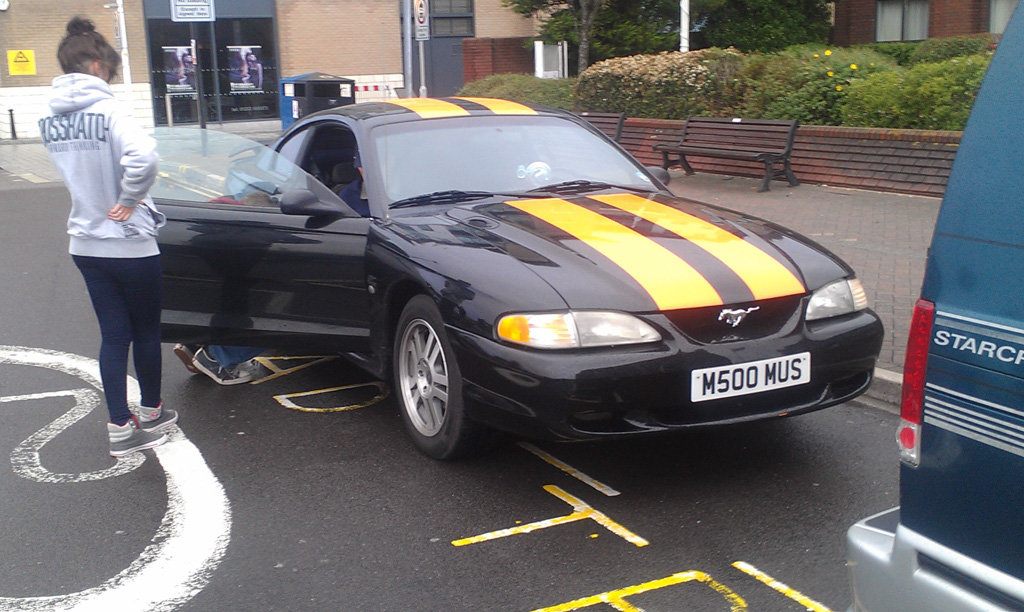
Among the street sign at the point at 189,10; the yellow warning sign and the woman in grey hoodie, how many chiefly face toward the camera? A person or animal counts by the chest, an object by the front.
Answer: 2

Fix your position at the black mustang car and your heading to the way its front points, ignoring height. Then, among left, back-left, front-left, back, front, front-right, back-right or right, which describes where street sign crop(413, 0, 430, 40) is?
back-left

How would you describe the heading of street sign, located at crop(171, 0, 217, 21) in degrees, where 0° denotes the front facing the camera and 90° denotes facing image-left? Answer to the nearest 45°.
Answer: approximately 0°

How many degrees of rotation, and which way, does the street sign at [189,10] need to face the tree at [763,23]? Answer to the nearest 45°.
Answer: approximately 90° to its left

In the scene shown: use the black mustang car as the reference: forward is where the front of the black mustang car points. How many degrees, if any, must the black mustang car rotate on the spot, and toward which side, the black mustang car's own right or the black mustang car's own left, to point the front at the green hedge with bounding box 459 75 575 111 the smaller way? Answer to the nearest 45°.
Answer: approximately 135° to the black mustang car's own left

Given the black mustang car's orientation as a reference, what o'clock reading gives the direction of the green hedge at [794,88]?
The green hedge is roughly at 8 o'clock from the black mustang car.

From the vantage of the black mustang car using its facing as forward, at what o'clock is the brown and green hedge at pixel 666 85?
The brown and green hedge is roughly at 8 o'clock from the black mustang car.

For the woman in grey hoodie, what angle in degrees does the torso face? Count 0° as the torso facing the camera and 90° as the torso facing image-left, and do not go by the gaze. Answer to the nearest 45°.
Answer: approximately 225°

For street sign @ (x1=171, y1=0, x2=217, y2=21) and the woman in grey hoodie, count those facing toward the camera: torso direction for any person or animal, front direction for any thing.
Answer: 1

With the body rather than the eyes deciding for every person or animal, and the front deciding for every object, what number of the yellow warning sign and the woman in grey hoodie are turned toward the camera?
1

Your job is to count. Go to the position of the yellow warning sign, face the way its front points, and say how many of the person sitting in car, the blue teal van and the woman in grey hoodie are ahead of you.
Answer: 3

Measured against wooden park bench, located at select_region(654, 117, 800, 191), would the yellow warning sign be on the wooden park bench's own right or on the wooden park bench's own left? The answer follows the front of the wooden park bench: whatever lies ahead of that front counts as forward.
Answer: on the wooden park bench's own right

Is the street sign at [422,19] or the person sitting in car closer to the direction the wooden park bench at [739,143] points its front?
the person sitting in car

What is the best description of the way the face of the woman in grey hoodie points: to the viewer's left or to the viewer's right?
to the viewer's right

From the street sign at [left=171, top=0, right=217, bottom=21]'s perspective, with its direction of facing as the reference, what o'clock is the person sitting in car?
The person sitting in car is roughly at 12 o'clock from the street sign.
